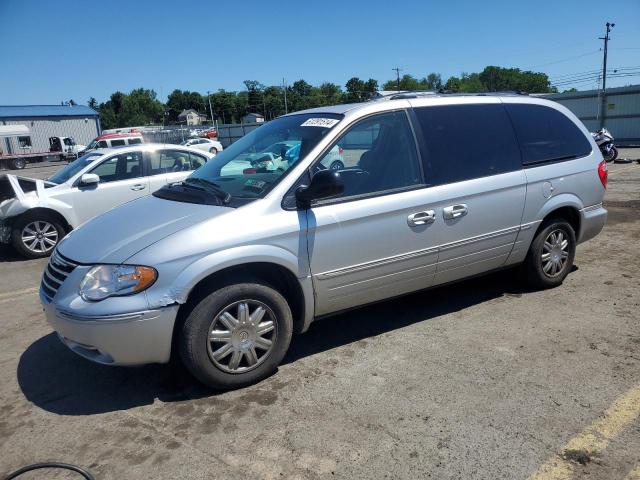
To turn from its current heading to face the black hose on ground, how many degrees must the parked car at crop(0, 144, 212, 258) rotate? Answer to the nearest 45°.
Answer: approximately 90° to its left

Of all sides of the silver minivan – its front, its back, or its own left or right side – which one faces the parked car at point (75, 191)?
right

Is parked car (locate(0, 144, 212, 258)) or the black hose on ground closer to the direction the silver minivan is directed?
the black hose on ground

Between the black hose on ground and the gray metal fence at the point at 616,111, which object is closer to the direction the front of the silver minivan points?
the black hose on ground

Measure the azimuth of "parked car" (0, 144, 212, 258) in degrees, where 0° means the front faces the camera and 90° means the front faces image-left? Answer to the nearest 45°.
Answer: approximately 90°

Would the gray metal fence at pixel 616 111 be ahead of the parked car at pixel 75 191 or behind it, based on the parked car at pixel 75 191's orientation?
behind

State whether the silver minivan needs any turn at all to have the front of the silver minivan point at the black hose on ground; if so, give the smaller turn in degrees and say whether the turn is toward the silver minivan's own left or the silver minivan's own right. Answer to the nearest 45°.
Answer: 0° — it already faces it

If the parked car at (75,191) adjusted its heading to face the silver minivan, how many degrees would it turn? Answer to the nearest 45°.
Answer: approximately 90° to its left

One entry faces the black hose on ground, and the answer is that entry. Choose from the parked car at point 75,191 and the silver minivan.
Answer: the silver minivan

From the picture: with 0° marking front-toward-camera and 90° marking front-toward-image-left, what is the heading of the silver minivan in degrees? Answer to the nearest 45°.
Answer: approximately 45°
